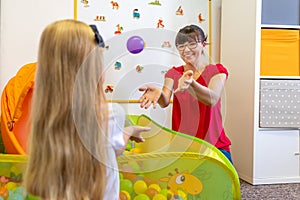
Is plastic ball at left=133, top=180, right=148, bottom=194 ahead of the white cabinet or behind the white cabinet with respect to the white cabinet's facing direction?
ahead

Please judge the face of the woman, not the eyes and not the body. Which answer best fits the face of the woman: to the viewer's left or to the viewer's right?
to the viewer's left

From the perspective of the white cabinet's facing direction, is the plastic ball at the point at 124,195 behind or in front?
in front

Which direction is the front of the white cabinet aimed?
toward the camera

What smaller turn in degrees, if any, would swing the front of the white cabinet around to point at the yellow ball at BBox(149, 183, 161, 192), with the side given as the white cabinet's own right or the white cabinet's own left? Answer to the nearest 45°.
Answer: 0° — it already faces it

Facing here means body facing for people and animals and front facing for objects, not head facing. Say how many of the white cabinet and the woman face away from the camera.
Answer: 0

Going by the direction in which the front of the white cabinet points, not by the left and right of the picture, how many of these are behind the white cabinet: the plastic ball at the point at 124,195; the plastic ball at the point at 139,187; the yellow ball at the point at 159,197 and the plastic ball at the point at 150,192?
0
